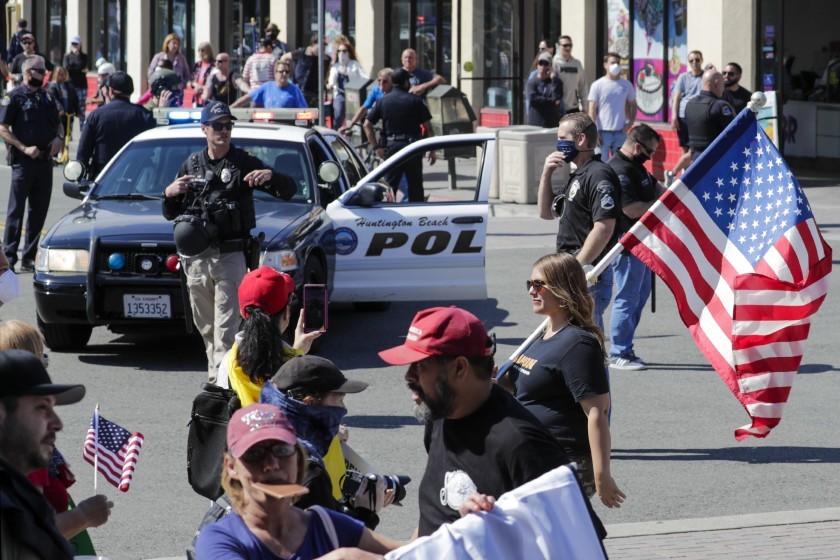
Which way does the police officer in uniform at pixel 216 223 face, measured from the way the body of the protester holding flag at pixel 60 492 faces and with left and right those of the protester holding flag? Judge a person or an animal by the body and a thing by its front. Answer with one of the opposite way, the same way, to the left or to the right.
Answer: to the right

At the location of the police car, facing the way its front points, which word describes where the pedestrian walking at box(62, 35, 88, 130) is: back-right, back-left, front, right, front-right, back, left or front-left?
back-right

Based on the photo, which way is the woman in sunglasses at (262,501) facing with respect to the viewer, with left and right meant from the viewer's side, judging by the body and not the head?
facing the viewer

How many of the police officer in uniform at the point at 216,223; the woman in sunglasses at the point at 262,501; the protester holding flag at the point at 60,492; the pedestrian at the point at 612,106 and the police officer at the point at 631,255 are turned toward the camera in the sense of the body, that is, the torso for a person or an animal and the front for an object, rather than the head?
3

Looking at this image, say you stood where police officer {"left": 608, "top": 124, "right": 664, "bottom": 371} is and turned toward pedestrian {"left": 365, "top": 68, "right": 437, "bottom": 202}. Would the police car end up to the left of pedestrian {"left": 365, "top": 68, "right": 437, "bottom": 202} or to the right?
left

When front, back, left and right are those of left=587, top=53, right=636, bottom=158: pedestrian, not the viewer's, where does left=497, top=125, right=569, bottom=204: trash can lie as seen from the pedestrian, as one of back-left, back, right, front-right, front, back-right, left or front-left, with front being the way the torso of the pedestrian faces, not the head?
front-right

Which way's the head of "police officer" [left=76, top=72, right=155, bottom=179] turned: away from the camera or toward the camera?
away from the camera

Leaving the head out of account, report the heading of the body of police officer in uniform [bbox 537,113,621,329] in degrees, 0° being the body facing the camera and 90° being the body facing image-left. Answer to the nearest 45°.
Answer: approximately 45°

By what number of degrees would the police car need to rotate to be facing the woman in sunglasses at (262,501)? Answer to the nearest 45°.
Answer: approximately 45° to its left

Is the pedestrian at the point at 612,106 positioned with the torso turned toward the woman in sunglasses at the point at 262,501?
yes

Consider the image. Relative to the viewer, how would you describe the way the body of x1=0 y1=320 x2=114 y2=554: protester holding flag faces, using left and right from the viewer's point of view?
facing to the right of the viewer

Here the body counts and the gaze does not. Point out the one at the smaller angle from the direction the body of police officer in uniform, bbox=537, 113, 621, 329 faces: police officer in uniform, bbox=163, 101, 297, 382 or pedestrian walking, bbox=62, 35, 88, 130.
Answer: the police officer in uniform

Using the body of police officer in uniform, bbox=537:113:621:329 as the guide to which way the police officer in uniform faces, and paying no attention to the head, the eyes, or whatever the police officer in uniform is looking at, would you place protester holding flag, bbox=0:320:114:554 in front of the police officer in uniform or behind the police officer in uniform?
in front

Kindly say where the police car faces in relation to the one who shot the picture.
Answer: facing the viewer and to the left of the viewer

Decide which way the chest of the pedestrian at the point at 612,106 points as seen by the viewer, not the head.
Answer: toward the camera
